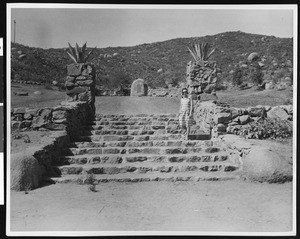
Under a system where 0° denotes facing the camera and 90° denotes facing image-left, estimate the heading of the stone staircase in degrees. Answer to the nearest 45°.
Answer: approximately 0°

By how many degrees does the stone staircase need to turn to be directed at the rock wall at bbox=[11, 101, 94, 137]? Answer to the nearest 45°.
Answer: approximately 90° to its right

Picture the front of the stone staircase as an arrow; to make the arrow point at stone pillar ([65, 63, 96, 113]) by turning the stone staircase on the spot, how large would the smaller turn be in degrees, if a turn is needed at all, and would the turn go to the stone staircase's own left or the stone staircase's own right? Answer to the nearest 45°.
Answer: approximately 135° to the stone staircase's own right

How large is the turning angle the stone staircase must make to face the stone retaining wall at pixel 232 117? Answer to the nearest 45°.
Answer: approximately 135° to its left

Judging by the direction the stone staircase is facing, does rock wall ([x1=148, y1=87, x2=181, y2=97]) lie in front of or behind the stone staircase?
behind

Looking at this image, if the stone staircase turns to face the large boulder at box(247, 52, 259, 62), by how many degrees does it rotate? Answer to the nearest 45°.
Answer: approximately 180°

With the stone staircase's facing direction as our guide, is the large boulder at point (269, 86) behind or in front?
behind

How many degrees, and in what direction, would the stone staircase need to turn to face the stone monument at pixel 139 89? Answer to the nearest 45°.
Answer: approximately 180°

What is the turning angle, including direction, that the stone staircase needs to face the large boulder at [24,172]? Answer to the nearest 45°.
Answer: approximately 45° to its right

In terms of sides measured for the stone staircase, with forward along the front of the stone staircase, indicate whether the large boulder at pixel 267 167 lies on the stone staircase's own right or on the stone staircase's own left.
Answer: on the stone staircase's own left

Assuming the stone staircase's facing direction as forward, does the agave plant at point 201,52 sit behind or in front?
behind

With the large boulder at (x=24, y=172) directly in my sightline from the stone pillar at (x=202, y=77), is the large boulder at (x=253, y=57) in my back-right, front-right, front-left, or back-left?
back-right

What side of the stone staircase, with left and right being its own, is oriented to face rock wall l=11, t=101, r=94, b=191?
right
